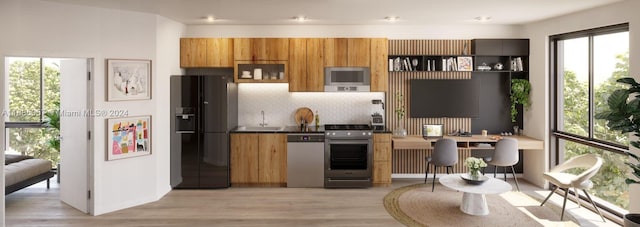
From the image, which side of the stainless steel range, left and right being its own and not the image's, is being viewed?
front

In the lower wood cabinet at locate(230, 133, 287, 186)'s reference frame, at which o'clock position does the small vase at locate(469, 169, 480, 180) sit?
The small vase is roughly at 10 o'clock from the lower wood cabinet.

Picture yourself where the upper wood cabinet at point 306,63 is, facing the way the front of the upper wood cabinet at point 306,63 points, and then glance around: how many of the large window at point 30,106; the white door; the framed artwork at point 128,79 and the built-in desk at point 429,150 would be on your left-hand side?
1

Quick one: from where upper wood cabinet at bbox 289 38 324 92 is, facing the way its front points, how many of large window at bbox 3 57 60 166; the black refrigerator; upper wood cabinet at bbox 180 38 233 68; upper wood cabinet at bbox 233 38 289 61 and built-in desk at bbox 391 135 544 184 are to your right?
4

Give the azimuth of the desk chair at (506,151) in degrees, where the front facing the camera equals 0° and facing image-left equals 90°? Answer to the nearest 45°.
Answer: approximately 135°

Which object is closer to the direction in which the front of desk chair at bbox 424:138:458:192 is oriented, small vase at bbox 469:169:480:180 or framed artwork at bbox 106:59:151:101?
the framed artwork

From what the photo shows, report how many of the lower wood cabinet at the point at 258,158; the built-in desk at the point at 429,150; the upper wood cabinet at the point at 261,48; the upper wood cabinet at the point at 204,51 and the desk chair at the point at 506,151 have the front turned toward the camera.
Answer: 4

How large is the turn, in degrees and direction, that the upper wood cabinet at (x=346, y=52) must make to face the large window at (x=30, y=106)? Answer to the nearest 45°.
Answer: approximately 90° to its right

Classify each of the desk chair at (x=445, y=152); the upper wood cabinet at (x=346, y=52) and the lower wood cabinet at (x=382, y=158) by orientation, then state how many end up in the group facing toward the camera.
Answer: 2

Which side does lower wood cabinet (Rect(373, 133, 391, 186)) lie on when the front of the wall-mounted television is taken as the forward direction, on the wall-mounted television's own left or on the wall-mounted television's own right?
on the wall-mounted television's own right

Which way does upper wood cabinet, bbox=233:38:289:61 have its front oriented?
toward the camera

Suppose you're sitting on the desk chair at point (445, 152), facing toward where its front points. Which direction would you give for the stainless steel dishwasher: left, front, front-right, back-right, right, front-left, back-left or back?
front-left

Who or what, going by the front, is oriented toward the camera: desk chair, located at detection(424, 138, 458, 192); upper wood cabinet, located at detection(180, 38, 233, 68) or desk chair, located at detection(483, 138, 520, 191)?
the upper wood cabinet

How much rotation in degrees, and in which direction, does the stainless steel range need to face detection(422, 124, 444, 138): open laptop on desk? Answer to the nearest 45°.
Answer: approximately 90° to its left
